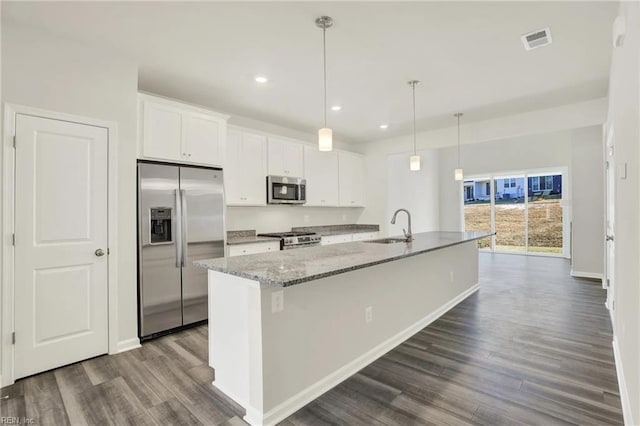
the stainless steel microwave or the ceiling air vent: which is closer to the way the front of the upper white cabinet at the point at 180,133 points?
the ceiling air vent

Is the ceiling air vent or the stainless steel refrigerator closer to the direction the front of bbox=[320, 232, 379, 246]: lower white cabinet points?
the ceiling air vent

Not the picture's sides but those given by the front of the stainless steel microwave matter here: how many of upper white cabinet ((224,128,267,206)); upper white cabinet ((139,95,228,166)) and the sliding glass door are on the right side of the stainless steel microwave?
2

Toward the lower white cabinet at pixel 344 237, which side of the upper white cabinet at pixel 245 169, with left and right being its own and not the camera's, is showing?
left

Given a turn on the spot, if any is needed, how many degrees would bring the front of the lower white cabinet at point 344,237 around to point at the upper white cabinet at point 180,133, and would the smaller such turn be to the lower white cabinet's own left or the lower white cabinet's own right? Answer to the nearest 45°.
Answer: approximately 90° to the lower white cabinet's own right

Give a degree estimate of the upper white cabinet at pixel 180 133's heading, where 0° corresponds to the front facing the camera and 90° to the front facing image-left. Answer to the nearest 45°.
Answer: approximately 315°

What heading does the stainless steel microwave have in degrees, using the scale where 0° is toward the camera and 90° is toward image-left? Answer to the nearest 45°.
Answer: approximately 315°

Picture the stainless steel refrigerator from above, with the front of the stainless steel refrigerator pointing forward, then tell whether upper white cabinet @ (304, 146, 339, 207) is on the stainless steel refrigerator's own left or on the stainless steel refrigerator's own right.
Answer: on the stainless steel refrigerator's own left

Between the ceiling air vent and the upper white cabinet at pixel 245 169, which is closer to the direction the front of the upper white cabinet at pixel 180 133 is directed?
the ceiling air vent
